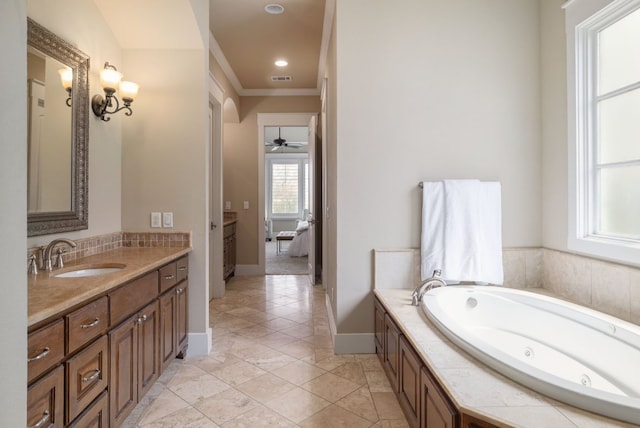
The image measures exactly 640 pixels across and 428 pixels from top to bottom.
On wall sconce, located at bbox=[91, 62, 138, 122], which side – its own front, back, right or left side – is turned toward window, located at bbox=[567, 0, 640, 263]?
front

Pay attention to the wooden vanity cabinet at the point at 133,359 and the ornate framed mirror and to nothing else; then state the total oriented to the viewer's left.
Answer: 0

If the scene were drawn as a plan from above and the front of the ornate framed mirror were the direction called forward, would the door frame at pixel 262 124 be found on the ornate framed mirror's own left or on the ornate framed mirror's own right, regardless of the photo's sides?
on the ornate framed mirror's own left

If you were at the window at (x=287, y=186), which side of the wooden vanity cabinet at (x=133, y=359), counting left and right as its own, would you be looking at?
left

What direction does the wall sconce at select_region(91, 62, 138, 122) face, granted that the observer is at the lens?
facing the viewer and to the right of the viewer

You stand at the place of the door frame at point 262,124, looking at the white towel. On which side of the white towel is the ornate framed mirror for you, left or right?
right

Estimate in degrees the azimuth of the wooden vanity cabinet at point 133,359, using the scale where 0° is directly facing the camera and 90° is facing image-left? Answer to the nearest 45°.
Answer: approximately 315°

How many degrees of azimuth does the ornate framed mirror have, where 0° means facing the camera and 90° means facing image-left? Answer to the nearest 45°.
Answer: approximately 315°

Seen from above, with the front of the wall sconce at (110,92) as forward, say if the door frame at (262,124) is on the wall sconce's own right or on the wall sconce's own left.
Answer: on the wall sconce's own left

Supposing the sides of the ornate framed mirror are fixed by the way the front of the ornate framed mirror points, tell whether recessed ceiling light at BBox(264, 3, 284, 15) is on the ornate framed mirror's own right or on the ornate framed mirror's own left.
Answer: on the ornate framed mirror's own left

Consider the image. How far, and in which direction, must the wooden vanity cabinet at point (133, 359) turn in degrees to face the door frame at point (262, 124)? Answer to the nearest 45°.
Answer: approximately 90° to its left

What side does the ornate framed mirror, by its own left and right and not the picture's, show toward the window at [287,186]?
left
